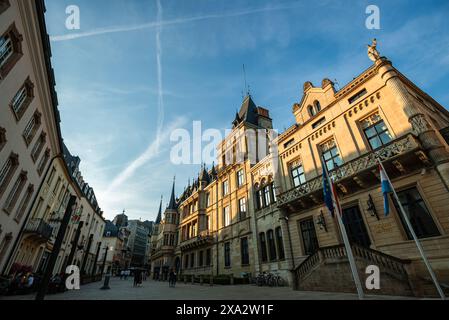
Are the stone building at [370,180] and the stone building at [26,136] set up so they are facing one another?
yes

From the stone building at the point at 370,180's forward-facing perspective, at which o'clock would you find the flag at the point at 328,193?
The flag is roughly at 11 o'clock from the stone building.

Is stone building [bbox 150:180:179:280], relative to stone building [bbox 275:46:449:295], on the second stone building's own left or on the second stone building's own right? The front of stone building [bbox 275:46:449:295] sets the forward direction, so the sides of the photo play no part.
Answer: on the second stone building's own right

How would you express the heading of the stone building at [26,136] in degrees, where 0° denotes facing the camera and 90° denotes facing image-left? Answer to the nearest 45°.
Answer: approximately 315°

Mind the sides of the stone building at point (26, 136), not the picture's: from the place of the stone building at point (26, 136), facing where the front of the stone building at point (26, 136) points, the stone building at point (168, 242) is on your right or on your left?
on your left

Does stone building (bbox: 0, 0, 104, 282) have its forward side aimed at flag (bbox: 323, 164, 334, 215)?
yes

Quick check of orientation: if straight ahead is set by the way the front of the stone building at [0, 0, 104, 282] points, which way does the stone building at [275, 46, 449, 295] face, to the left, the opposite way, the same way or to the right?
the opposite way

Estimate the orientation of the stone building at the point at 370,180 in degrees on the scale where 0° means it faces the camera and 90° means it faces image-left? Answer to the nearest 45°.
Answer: approximately 45°
